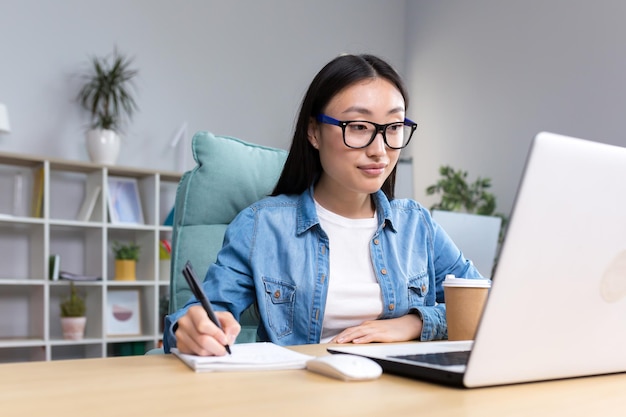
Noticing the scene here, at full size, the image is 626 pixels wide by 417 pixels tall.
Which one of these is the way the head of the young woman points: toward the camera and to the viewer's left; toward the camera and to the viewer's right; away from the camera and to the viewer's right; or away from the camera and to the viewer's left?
toward the camera and to the viewer's right

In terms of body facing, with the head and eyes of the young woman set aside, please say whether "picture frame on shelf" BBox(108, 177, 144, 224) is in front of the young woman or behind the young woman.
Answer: behind

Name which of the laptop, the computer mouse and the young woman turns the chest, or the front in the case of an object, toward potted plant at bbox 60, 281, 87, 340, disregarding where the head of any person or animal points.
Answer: the laptop

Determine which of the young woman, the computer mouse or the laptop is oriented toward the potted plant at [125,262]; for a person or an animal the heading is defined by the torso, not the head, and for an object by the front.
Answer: the laptop

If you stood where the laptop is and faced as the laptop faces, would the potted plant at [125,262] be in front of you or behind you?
in front

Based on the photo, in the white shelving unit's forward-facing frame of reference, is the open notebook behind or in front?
in front

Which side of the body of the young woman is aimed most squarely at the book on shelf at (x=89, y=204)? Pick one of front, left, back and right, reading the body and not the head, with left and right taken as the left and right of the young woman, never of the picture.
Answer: back

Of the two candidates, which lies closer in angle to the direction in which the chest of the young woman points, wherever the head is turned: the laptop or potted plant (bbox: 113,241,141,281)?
the laptop

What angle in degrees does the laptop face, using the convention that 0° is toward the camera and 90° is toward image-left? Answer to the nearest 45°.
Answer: approximately 135°

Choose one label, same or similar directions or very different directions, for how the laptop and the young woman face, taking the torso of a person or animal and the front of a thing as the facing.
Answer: very different directions

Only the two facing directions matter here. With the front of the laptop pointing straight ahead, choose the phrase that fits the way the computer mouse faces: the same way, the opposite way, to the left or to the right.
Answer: the opposite way

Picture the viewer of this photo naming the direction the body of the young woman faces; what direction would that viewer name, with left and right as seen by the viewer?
facing the viewer and to the right of the viewer

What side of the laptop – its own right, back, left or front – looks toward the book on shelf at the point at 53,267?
front
